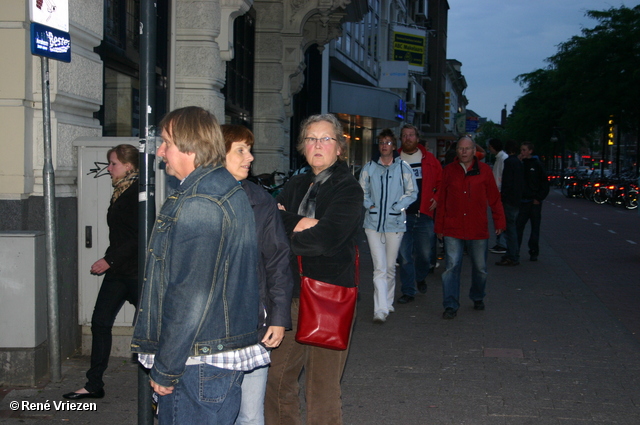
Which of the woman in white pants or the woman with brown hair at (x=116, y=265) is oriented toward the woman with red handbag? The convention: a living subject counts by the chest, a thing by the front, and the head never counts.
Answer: the woman in white pants

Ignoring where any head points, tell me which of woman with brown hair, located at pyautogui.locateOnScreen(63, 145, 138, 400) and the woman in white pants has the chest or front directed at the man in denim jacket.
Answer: the woman in white pants

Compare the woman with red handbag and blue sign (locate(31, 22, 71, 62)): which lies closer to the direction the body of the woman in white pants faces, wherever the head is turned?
the woman with red handbag

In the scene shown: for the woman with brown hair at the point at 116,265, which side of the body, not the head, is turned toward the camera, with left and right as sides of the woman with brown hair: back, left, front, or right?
left

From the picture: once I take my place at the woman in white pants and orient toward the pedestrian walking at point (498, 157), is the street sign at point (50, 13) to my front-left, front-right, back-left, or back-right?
back-left

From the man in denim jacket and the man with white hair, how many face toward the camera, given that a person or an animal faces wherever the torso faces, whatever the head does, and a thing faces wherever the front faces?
1

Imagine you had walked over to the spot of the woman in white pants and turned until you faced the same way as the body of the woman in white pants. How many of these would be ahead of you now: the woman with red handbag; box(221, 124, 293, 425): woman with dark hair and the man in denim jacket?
3
